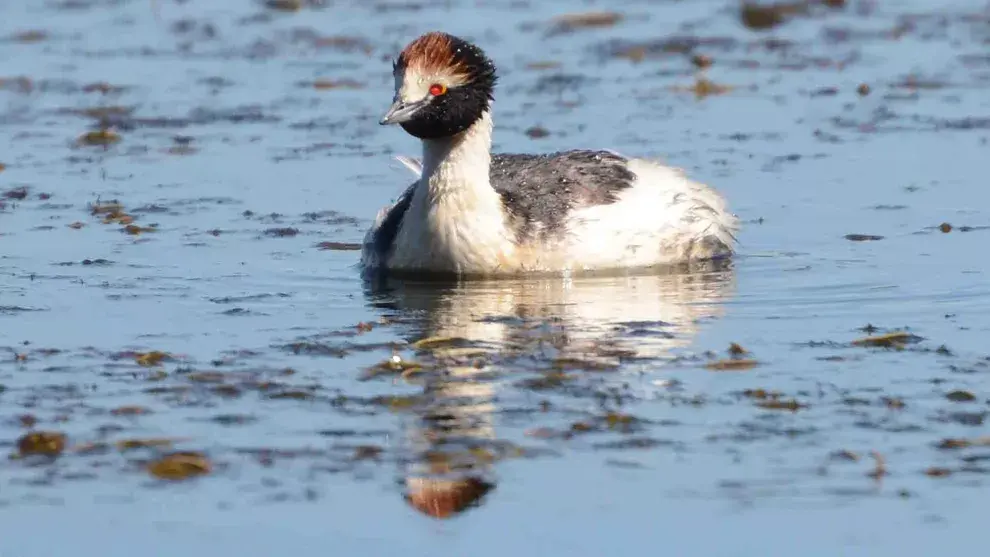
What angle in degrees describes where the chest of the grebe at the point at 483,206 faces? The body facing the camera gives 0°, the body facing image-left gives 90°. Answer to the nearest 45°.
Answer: approximately 45°

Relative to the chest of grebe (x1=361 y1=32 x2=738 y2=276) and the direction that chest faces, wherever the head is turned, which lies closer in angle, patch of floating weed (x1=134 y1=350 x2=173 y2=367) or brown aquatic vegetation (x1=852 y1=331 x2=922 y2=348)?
the patch of floating weed

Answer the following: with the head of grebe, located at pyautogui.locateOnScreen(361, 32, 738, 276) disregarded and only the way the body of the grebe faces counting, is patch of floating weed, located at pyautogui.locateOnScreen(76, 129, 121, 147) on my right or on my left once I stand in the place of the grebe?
on my right

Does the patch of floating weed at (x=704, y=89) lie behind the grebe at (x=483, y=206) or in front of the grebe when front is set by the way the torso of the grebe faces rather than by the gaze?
behind

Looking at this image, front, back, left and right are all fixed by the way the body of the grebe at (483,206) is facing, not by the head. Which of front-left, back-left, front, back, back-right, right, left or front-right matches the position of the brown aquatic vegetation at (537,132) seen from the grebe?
back-right
